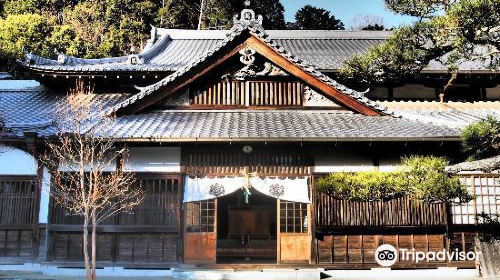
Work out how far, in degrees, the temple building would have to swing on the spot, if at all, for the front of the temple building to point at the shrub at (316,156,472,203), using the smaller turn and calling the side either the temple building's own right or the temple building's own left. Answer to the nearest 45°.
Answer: approximately 45° to the temple building's own left

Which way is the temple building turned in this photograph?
toward the camera
